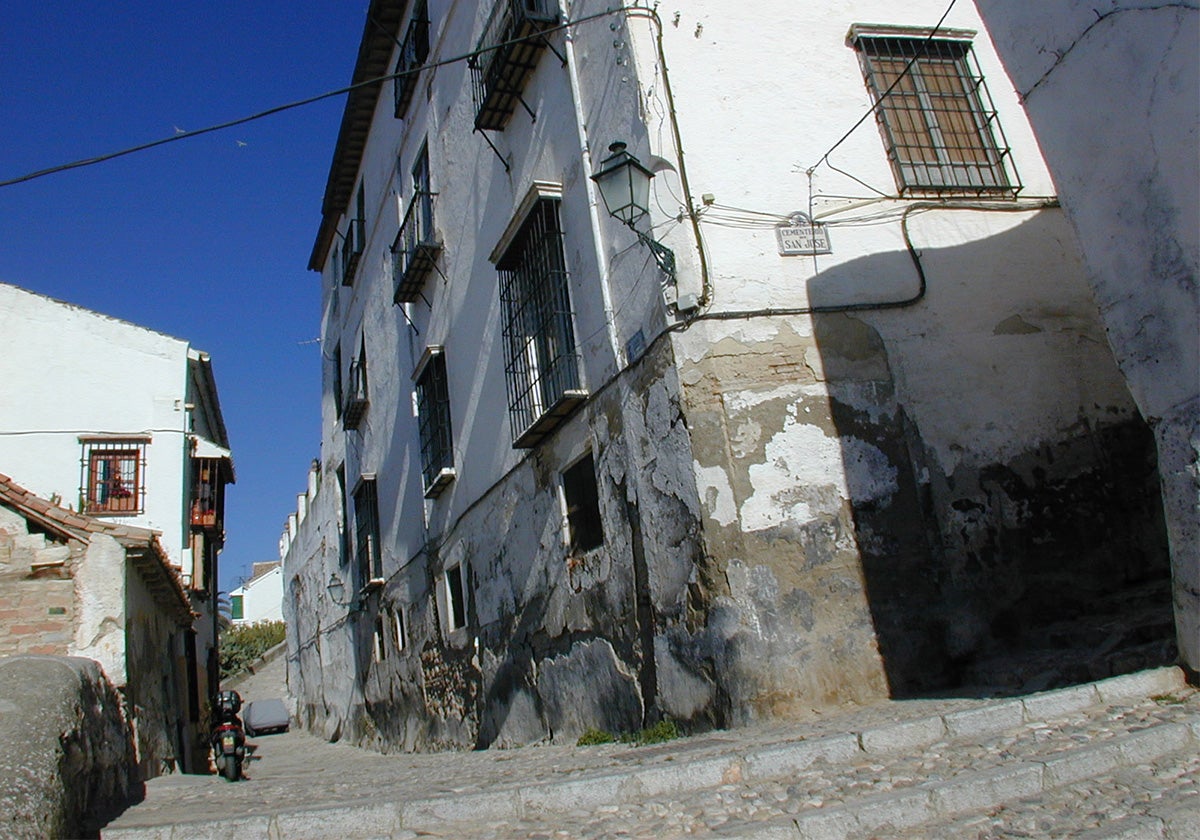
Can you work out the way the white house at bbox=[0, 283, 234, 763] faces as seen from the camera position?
facing to the right of the viewer

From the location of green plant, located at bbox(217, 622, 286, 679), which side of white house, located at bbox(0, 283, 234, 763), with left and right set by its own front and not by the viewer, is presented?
left
